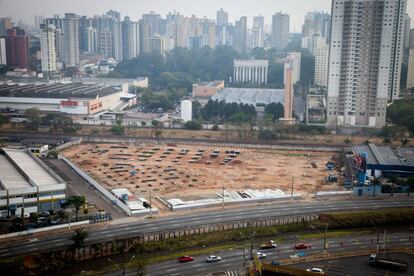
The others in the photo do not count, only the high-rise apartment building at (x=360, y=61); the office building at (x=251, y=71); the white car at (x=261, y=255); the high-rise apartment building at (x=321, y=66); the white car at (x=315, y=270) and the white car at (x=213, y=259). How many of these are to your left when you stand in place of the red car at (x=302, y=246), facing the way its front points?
3
